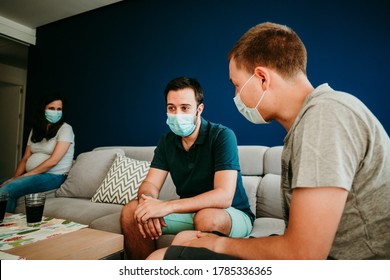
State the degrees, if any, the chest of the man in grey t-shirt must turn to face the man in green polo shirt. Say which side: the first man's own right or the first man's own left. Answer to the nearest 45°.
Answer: approximately 45° to the first man's own right

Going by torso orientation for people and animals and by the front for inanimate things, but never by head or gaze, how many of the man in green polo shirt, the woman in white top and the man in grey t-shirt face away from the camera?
0

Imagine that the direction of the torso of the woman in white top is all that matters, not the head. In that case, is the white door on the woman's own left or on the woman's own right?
on the woman's own right

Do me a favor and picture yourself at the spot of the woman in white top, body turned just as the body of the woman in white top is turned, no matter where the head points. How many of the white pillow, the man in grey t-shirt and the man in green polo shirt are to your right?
0

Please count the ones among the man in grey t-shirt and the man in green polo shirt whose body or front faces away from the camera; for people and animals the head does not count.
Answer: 0

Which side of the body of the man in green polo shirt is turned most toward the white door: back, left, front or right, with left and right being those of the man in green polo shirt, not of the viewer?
right

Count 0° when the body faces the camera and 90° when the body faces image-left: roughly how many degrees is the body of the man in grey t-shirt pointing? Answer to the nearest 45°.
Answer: approximately 90°

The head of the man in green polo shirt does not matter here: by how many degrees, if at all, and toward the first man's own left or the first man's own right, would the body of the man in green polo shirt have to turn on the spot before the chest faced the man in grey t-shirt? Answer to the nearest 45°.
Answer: approximately 45° to the first man's own left

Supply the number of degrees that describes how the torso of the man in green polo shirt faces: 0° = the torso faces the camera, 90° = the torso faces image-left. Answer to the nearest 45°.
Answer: approximately 45°
